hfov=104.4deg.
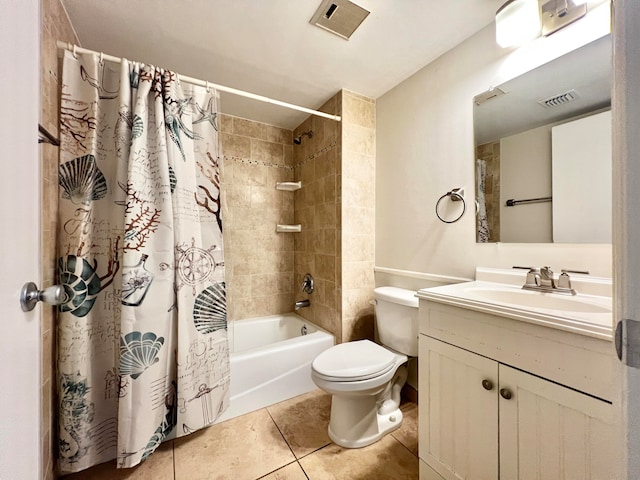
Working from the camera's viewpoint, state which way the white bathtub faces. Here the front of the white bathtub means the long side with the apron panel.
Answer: facing the viewer and to the right of the viewer

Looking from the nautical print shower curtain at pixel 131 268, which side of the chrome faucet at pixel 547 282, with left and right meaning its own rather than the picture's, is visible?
front

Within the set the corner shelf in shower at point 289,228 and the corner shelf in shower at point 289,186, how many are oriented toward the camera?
2

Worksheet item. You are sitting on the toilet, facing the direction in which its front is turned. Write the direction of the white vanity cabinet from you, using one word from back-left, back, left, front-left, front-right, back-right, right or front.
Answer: left

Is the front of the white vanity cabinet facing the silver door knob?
yes

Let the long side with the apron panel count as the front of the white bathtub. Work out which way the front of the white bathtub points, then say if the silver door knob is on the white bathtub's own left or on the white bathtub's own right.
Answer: on the white bathtub's own right

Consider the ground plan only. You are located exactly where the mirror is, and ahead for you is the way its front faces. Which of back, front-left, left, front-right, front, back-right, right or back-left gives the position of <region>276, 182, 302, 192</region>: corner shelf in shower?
front-right

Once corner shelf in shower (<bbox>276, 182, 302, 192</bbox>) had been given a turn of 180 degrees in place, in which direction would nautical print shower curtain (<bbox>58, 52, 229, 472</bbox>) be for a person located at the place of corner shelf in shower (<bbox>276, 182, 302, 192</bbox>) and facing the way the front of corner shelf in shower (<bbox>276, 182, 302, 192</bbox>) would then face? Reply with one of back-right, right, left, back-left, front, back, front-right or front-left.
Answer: back-left

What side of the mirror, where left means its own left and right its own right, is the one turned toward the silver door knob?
front
